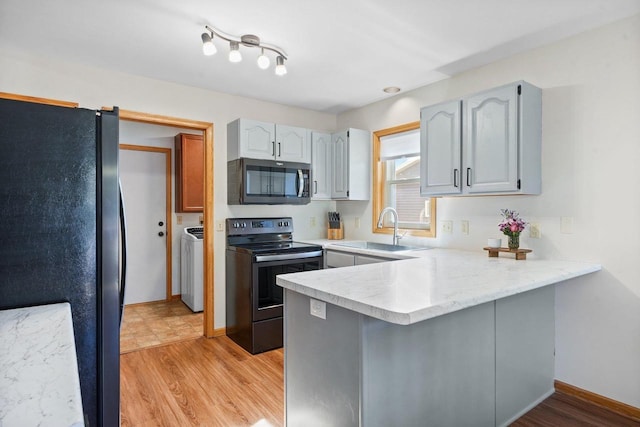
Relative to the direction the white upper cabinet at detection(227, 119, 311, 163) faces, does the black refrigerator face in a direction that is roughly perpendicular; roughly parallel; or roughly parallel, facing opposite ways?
roughly perpendicular

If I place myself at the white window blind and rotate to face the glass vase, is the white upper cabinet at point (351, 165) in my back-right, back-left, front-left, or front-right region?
back-right

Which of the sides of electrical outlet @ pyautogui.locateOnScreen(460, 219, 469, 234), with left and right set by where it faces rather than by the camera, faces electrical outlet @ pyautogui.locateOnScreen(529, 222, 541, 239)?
left

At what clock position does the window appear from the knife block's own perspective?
The window is roughly at 10 o'clock from the knife block.

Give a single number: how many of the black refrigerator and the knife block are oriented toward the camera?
1

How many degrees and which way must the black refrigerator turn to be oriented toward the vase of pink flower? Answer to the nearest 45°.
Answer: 0° — it already faces it

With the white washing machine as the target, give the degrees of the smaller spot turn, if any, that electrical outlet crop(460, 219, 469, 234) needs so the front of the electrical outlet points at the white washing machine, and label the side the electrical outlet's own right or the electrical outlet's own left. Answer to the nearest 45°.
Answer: approximately 45° to the electrical outlet's own right

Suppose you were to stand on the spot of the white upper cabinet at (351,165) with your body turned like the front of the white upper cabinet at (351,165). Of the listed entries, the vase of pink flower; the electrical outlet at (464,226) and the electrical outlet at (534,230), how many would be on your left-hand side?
3

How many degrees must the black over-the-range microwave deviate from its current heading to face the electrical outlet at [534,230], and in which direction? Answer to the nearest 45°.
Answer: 0° — it already faces it
